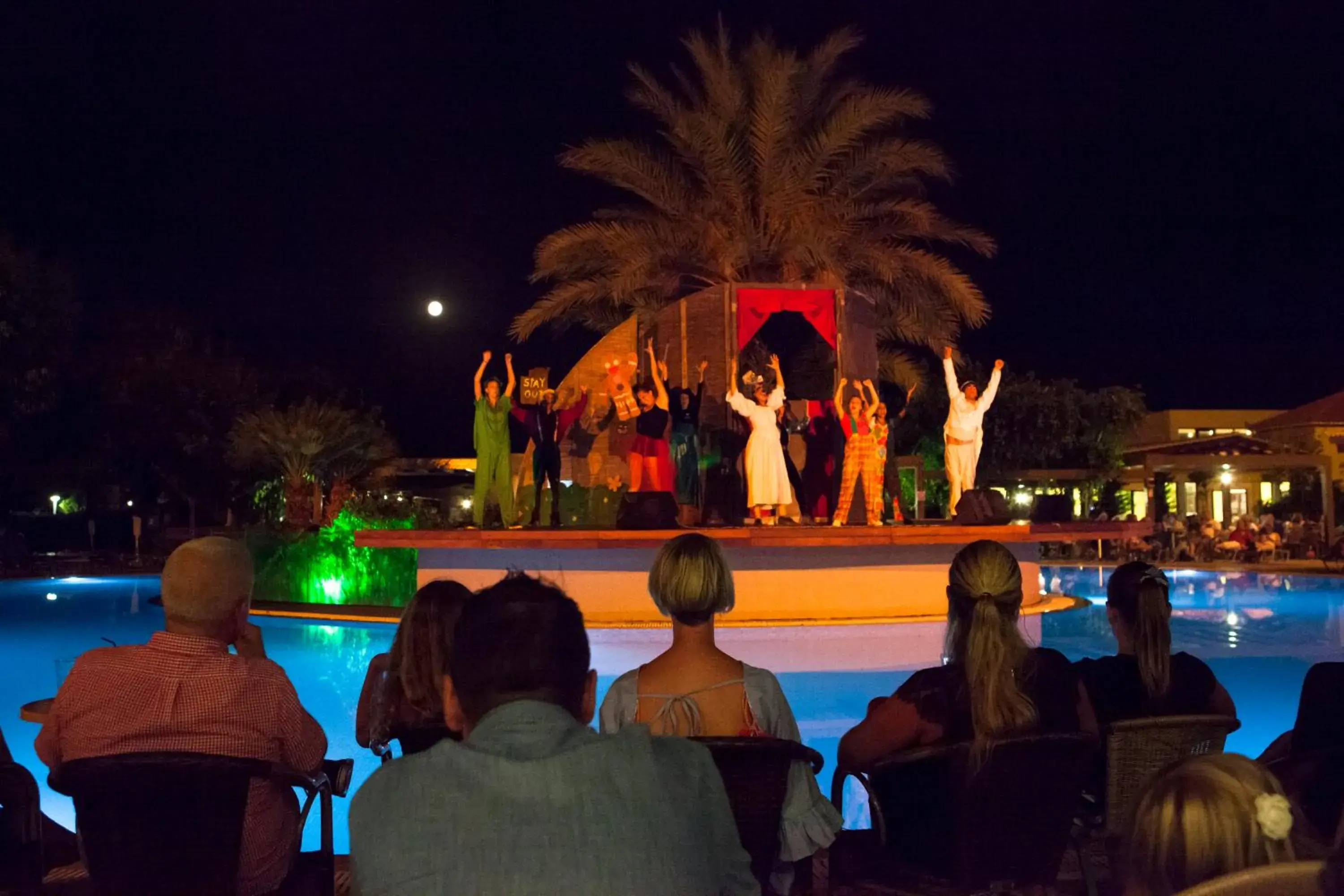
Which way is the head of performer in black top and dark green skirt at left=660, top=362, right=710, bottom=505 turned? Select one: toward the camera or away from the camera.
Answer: toward the camera

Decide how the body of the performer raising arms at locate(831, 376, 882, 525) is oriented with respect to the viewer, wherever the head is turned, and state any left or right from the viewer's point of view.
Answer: facing the viewer

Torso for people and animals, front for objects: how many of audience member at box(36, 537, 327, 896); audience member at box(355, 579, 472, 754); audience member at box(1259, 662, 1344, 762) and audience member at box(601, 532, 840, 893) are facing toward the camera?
0

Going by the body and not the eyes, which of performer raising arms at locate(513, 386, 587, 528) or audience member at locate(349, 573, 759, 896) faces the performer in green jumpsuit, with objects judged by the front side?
the audience member

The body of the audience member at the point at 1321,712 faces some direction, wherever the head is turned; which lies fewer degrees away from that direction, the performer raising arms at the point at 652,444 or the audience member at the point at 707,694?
the performer raising arms

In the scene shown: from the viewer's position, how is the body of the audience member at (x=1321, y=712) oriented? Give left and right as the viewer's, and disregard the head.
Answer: facing away from the viewer

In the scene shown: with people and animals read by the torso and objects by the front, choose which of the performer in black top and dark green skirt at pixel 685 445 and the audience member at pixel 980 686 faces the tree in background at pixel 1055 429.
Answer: the audience member

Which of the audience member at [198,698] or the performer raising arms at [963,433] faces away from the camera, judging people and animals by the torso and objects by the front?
the audience member

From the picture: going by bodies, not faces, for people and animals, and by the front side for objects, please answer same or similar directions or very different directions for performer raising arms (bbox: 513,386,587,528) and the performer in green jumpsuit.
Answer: same or similar directions

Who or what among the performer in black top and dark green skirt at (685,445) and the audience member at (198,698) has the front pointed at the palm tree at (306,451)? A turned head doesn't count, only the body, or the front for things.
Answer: the audience member

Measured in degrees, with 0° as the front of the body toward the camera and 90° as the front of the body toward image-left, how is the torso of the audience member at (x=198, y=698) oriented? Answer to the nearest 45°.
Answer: approximately 180°

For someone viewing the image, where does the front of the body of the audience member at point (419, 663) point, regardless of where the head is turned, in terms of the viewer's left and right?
facing away from the viewer and to the right of the viewer

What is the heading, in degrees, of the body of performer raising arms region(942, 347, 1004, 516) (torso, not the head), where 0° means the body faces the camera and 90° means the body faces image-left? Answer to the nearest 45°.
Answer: approximately 0°

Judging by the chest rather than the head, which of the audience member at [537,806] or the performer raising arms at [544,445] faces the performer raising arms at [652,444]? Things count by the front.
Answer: the audience member

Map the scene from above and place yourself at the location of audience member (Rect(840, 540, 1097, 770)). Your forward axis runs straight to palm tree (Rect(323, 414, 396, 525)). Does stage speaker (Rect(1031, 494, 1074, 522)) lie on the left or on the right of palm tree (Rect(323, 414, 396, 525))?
right

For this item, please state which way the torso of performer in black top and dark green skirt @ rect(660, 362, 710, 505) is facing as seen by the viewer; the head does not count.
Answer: toward the camera

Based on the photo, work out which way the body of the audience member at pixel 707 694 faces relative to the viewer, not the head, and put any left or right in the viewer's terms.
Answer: facing away from the viewer

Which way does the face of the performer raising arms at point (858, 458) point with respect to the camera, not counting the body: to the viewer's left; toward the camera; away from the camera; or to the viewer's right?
toward the camera

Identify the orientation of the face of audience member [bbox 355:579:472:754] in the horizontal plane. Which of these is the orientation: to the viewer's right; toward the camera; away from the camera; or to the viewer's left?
away from the camera
